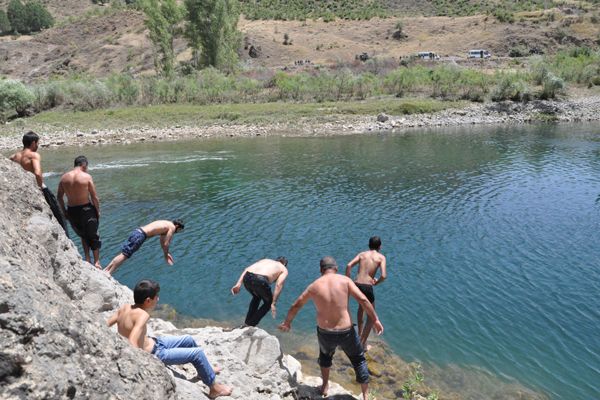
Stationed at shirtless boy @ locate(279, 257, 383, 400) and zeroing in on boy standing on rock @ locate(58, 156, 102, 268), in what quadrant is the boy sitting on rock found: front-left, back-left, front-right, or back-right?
front-left

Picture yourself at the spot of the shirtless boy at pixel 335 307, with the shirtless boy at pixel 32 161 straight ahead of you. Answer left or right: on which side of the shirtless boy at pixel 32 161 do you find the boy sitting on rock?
left

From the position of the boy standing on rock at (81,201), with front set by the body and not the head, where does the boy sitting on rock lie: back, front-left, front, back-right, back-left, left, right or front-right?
back

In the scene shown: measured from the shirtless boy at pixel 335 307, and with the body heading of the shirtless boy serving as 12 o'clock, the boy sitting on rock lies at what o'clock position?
The boy sitting on rock is roughly at 8 o'clock from the shirtless boy.

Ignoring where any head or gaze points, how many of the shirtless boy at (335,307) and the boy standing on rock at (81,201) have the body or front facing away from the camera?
2

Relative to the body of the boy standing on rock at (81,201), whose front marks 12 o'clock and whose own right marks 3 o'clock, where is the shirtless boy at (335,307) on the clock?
The shirtless boy is roughly at 5 o'clock from the boy standing on rock.

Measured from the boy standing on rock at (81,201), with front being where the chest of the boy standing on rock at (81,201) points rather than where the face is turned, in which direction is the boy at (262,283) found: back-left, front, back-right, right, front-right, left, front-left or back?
back-right

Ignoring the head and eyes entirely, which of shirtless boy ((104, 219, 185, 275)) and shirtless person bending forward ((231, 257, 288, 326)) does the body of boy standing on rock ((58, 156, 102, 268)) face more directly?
the shirtless boy

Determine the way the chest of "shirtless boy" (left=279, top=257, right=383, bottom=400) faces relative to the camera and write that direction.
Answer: away from the camera

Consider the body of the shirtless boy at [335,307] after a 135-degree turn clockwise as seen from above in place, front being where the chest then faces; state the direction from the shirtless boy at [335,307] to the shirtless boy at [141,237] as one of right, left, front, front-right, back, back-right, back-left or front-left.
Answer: back

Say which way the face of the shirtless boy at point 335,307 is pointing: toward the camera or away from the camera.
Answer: away from the camera

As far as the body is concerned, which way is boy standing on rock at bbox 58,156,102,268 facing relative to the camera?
away from the camera
